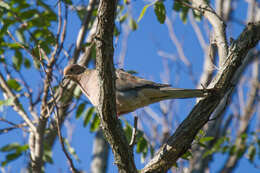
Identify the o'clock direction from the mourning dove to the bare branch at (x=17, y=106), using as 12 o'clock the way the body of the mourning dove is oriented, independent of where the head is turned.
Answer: The bare branch is roughly at 1 o'clock from the mourning dove.

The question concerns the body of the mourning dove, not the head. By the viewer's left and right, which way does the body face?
facing to the left of the viewer

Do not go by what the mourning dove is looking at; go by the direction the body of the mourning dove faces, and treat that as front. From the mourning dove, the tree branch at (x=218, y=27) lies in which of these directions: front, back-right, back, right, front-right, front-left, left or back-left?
back

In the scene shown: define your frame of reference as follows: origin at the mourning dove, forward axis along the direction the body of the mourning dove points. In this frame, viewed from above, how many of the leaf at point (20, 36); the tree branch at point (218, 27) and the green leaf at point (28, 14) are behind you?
1

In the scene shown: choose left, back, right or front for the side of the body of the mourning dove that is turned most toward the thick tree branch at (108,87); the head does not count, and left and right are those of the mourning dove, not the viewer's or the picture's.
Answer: left

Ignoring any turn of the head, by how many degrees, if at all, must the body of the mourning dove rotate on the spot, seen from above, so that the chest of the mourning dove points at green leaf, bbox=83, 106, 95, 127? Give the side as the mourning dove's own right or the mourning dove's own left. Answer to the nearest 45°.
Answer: approximately 45° to the mourning dove's own right
